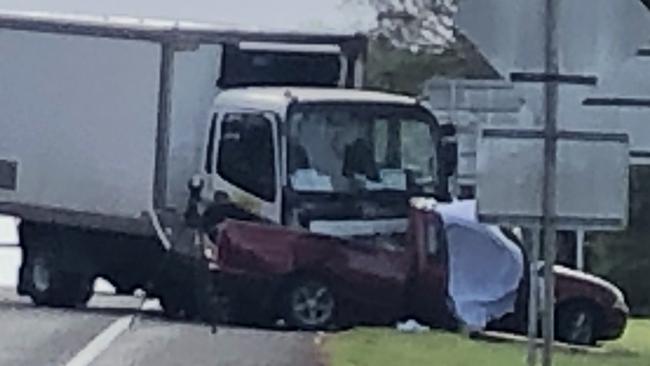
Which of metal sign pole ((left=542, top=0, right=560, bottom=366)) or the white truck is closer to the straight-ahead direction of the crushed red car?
the metal sign pole

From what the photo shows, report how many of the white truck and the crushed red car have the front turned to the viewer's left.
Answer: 0

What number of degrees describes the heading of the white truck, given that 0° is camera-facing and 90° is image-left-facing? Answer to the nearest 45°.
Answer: approximately 315°

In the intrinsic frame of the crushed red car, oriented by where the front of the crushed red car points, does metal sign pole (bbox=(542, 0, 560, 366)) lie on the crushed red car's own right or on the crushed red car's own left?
on the crushed red car's own right

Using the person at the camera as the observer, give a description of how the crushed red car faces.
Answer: facing to the right of the viewer
